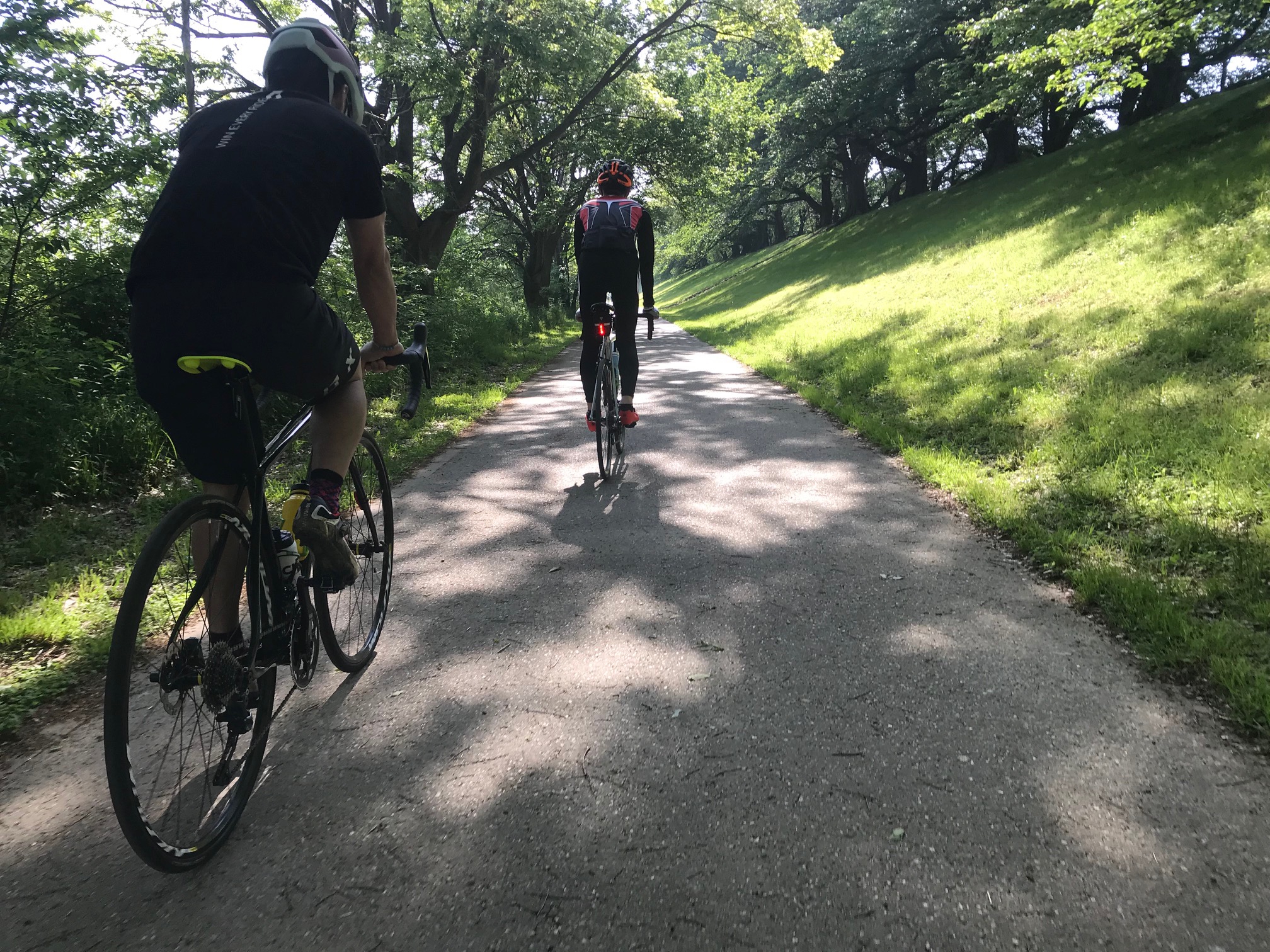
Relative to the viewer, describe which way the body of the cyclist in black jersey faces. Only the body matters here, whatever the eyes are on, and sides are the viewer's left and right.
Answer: facing away from the viewer and to the right of the viewer

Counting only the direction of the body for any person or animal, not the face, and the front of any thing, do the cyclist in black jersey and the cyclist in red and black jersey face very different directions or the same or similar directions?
same or similar directions

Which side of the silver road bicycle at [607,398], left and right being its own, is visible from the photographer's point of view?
back

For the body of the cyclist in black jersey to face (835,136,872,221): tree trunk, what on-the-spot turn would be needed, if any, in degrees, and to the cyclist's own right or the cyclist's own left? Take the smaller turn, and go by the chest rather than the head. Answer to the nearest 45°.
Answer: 0° — they already face it

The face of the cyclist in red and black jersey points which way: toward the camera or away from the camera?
away from the camera

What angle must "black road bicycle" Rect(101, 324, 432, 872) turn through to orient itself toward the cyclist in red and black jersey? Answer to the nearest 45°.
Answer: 0° — it already faces them

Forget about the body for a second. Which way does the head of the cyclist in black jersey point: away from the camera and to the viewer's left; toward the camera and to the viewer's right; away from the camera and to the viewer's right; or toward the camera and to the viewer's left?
away from the camera and to the viewer's right

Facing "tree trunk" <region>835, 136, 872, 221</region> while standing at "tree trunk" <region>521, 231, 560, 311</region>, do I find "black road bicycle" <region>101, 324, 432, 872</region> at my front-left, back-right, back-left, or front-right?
back-right

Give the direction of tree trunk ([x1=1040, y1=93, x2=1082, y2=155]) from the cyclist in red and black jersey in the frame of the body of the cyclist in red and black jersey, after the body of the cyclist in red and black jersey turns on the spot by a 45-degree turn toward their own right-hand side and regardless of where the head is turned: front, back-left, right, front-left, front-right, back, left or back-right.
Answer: front

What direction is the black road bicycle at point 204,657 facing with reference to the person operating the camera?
facing away from the viewer and to the right of the viewer

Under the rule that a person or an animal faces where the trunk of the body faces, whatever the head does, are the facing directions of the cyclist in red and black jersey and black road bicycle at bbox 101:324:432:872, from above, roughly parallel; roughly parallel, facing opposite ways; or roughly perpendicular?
roughly parallel

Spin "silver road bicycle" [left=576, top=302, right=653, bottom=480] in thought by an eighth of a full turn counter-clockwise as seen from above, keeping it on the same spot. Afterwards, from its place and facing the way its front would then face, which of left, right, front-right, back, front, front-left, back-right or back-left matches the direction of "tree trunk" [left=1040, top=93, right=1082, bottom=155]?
right

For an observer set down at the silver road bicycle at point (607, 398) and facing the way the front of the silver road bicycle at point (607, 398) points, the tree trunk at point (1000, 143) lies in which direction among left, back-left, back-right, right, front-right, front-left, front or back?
front-right

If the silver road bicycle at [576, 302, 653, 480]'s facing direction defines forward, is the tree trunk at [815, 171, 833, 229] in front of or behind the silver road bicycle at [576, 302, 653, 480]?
in front

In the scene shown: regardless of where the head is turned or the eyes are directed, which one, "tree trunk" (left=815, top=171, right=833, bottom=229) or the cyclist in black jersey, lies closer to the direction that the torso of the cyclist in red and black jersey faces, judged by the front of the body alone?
the tree trunk

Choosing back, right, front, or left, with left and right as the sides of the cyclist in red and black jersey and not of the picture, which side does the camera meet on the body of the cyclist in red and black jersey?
back

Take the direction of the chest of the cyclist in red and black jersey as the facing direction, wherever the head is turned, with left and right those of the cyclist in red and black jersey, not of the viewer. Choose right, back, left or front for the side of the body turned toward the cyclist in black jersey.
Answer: back

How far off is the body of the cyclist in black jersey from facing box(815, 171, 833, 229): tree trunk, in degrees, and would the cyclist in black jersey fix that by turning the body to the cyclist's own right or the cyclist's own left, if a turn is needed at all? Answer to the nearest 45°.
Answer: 0° — they already face it

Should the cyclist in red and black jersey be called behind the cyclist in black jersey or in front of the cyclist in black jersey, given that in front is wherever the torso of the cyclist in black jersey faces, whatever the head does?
in front
